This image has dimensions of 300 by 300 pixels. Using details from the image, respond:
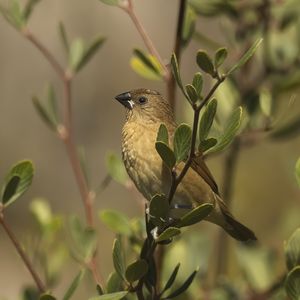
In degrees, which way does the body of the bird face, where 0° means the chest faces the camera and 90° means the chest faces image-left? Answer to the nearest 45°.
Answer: approximately 90°

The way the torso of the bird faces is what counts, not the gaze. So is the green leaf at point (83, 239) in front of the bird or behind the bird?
in front

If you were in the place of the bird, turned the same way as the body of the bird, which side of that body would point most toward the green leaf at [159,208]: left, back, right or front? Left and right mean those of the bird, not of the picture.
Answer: left

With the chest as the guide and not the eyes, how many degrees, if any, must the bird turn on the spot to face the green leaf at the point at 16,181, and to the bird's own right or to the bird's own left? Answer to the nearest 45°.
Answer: approximately 45° to the bird's own right
